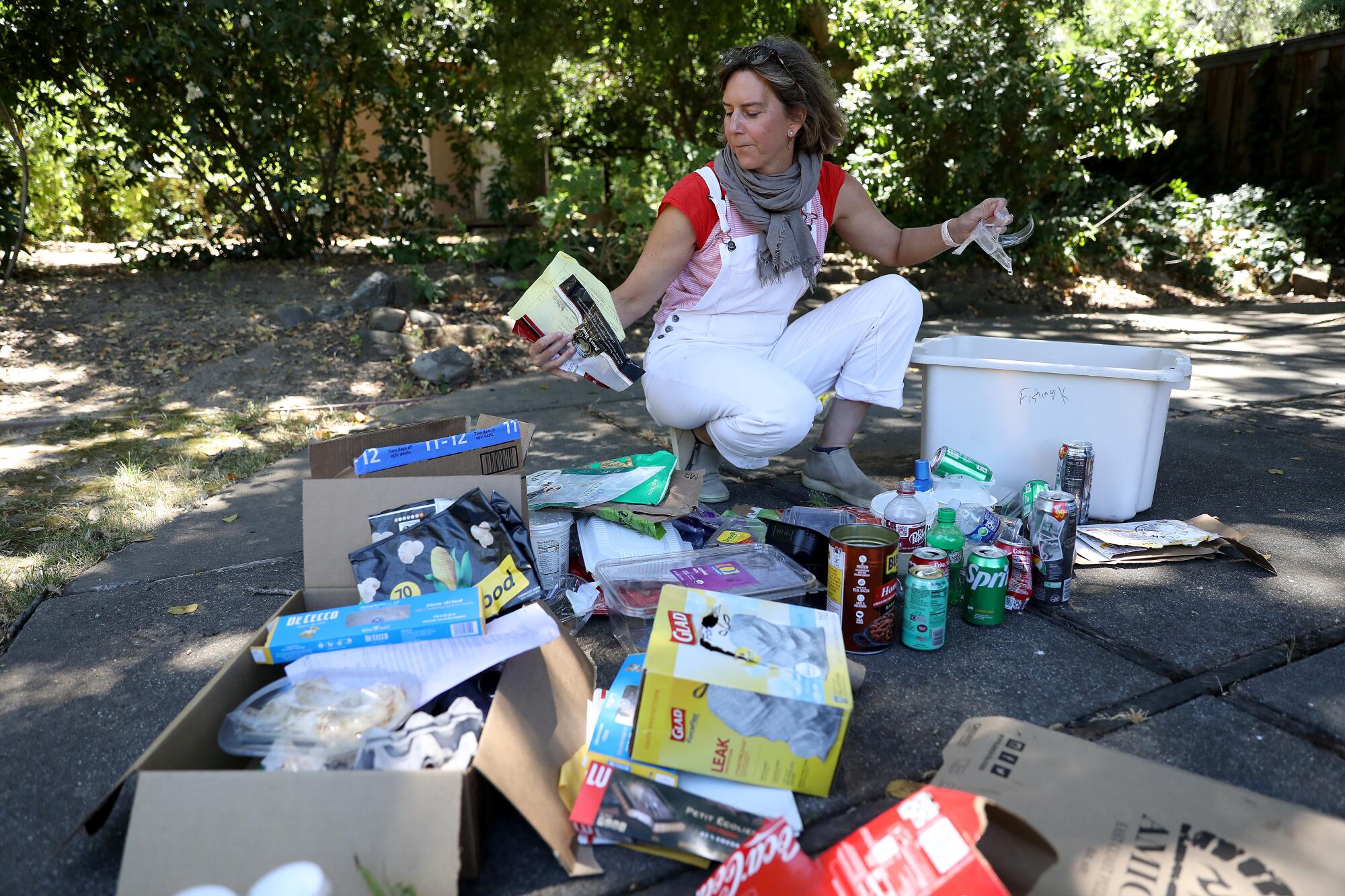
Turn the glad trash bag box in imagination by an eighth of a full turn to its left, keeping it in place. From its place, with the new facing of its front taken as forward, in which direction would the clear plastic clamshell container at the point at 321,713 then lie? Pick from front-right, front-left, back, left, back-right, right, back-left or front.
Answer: back-right

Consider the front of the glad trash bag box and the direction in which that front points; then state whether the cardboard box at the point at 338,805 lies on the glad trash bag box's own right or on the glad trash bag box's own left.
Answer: on the glad trash bag box's own right

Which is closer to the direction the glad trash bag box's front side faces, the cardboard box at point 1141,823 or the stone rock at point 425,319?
the cardboard box

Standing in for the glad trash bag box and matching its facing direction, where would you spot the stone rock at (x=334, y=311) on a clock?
The stone rock is roughly at 5 o'clock from the glad trash bag box.

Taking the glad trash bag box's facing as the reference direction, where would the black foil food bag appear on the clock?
The black foil food bag is roughly at 4 o'clock from the glad trash bag box.

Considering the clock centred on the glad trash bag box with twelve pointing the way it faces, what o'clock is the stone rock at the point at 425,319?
The stone rock is roughly at 5 o'clock from the glad trash bag box.

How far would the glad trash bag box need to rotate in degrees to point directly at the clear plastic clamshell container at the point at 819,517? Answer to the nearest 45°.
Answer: approximately 180°

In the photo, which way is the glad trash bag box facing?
toward the camera

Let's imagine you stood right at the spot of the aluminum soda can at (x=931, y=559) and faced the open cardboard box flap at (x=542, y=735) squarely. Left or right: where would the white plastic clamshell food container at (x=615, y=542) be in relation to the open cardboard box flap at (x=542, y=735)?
right

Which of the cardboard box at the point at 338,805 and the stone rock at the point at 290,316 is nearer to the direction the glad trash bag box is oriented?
the cardboard box

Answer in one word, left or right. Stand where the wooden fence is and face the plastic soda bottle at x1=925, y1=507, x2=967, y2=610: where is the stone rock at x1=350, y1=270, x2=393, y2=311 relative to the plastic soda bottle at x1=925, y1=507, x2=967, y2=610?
right

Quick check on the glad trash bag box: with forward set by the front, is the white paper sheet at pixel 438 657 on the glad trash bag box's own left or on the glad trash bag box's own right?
on the glad trash bag box's own right

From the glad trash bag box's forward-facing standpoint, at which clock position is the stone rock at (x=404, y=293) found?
The stone rock is roughly at 5 o'clock from the glad trash bag box.
